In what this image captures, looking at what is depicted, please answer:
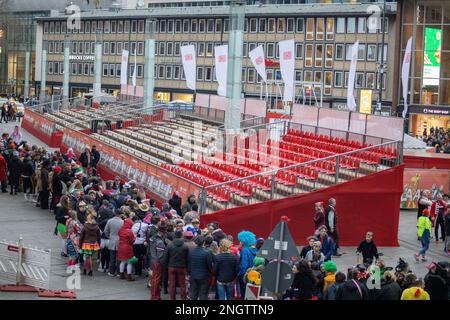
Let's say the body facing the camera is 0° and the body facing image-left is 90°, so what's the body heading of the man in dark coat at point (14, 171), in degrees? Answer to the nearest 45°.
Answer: approximately 180°

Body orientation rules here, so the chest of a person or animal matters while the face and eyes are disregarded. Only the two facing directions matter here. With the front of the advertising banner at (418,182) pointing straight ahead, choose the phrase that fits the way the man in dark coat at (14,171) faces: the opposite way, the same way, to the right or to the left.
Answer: the opposite way

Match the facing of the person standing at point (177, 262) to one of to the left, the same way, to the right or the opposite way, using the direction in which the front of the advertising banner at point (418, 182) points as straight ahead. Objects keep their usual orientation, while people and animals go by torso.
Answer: the opposite way

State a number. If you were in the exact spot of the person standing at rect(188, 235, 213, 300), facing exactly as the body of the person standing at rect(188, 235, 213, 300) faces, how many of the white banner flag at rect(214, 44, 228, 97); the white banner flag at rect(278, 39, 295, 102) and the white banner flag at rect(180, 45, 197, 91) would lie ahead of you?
3

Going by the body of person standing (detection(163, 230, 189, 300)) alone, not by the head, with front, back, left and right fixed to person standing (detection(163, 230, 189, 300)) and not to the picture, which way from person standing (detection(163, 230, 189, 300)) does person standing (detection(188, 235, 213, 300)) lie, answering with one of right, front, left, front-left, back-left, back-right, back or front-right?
back-right

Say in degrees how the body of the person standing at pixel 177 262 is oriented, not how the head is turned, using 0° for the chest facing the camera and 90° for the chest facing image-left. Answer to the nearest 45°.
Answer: approximately 180°

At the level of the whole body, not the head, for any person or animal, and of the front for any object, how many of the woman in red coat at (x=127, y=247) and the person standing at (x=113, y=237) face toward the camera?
0

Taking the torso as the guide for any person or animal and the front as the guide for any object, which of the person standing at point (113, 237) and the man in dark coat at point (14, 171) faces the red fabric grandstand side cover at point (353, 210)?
the person standing

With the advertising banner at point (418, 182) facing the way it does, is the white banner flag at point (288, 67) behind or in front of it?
behind

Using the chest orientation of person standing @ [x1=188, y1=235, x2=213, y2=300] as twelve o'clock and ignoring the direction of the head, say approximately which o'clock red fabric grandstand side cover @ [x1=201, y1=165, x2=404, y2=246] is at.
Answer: The red fabric grandstand side cover is roughly at 1 o'clock from the person standing.

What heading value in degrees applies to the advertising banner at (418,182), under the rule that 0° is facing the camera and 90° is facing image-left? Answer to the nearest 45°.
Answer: approximately 0°

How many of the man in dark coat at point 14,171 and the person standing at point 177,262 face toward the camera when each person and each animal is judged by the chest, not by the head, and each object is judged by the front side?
0

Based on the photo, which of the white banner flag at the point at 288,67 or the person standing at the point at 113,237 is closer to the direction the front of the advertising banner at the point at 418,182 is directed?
the person standing

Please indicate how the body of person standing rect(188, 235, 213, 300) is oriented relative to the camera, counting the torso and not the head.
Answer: away from the camera
